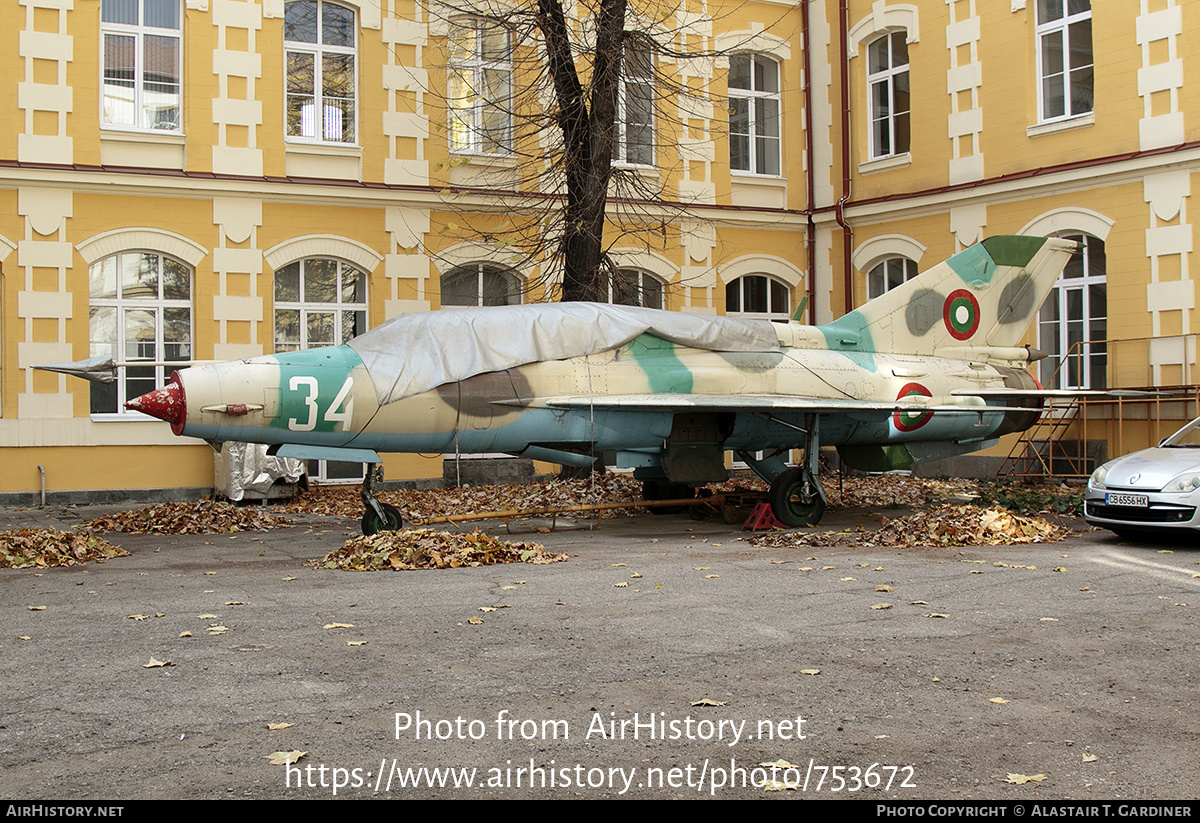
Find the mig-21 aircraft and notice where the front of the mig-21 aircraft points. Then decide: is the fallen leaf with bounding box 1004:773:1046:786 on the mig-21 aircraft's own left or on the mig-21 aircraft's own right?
on the mig-21 aircraft's own left

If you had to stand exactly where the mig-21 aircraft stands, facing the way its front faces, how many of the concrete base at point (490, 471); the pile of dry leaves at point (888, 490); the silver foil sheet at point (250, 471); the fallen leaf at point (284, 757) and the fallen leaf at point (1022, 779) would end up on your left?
2

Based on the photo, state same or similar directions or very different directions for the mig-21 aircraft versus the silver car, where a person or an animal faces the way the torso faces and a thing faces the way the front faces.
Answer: same or similar directions

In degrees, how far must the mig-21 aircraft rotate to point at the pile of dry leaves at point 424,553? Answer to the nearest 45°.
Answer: approximately 45° to its left

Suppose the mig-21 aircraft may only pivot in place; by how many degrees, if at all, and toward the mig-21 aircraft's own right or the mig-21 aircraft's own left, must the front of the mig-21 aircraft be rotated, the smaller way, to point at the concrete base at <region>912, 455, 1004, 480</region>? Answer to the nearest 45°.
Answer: approximately 135° to the mig-21 aircraft's own right

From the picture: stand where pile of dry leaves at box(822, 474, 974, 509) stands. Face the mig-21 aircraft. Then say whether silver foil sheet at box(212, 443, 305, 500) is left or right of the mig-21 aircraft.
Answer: right

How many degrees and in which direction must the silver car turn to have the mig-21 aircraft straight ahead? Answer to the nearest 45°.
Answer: approximately 45° to its right

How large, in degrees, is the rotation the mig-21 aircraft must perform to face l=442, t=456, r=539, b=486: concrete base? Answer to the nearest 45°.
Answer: approximately 90° to its right

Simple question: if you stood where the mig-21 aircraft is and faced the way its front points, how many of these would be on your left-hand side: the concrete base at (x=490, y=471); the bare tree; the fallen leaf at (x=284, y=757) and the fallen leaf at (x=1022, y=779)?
2

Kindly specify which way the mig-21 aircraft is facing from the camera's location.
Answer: facing to the left of the viewer

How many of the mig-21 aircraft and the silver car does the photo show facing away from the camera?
0

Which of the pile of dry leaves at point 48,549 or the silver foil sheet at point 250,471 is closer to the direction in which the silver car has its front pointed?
the pile of dry leaves

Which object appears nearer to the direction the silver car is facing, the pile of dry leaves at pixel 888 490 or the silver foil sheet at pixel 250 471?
the silver foil sheet

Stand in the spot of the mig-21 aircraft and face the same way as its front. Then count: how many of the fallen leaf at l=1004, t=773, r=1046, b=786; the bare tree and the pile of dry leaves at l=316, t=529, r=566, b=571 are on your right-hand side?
1

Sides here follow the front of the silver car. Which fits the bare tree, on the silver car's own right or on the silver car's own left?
on the silver car's own right

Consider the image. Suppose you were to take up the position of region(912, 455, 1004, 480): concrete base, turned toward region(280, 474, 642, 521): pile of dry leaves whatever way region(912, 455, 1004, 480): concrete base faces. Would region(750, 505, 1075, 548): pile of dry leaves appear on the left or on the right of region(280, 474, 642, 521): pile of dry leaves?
left

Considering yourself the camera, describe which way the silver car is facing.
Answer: facing the viewer and to the left of the viewer

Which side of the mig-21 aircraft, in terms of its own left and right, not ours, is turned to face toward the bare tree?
right
